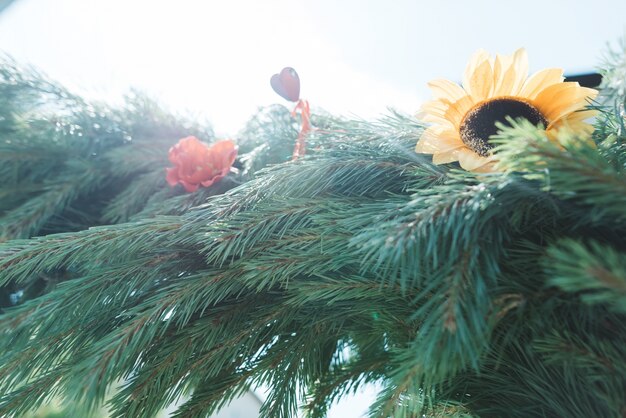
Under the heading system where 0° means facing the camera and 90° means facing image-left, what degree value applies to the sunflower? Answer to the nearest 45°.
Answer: approximately 0°

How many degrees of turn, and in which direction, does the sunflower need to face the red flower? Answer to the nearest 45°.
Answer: approximately 90° to its right
